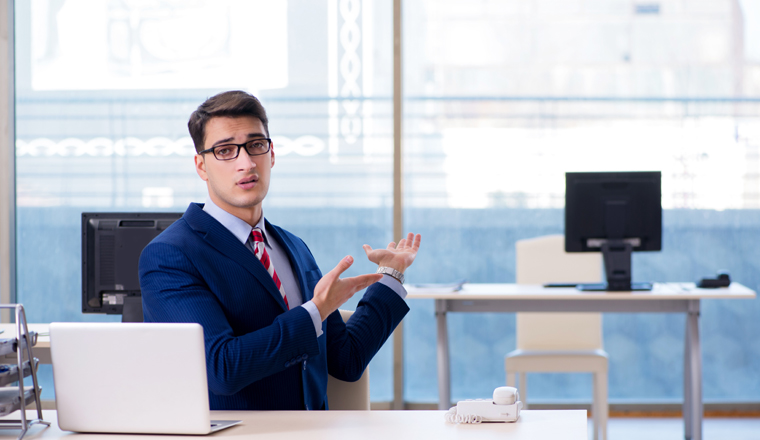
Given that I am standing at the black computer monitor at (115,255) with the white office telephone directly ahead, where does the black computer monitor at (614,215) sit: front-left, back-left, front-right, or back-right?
front-left

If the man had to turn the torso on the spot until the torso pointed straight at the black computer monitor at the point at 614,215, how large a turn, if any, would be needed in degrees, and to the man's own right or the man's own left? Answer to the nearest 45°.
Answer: approximately 90° to the man's own left

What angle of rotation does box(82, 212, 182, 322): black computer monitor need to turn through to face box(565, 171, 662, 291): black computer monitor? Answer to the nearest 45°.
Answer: approximately 90° to its right

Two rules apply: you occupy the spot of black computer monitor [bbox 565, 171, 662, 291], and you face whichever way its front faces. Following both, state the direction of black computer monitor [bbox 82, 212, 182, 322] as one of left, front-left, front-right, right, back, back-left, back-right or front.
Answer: back-left

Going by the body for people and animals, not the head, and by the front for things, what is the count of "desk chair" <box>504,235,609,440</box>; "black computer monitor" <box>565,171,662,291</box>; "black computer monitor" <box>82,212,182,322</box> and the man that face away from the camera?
2

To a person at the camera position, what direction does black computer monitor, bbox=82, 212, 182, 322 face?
facing away from the viewer

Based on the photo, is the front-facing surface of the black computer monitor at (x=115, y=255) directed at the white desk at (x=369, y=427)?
no

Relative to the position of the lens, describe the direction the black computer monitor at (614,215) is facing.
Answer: facing away from the viewer

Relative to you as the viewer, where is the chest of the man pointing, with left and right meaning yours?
facing the viewer and to the right of the viewer

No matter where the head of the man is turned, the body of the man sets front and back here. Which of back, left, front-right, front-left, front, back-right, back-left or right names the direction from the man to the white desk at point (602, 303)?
left

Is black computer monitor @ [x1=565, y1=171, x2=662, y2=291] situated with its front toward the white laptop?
no
